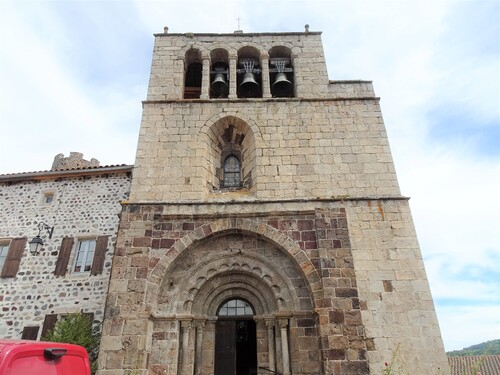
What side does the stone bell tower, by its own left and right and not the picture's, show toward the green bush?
right

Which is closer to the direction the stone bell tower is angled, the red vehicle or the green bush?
the red vehicle

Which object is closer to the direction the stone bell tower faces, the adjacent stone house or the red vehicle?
the red vehicle

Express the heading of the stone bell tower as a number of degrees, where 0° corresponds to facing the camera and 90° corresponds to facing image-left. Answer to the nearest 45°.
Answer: approximately 0°

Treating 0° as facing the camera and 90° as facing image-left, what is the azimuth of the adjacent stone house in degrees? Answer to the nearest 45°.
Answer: approximately 0°

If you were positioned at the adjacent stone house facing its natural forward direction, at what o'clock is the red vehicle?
The red vehicle is roughly at 12 o'clock from the adjacent stone house.

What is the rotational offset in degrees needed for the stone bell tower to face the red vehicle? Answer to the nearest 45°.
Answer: approximately 45° to its right

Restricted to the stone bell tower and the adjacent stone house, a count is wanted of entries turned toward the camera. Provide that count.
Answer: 2

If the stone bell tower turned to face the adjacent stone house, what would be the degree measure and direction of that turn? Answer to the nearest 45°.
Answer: approximately 90° to its right
